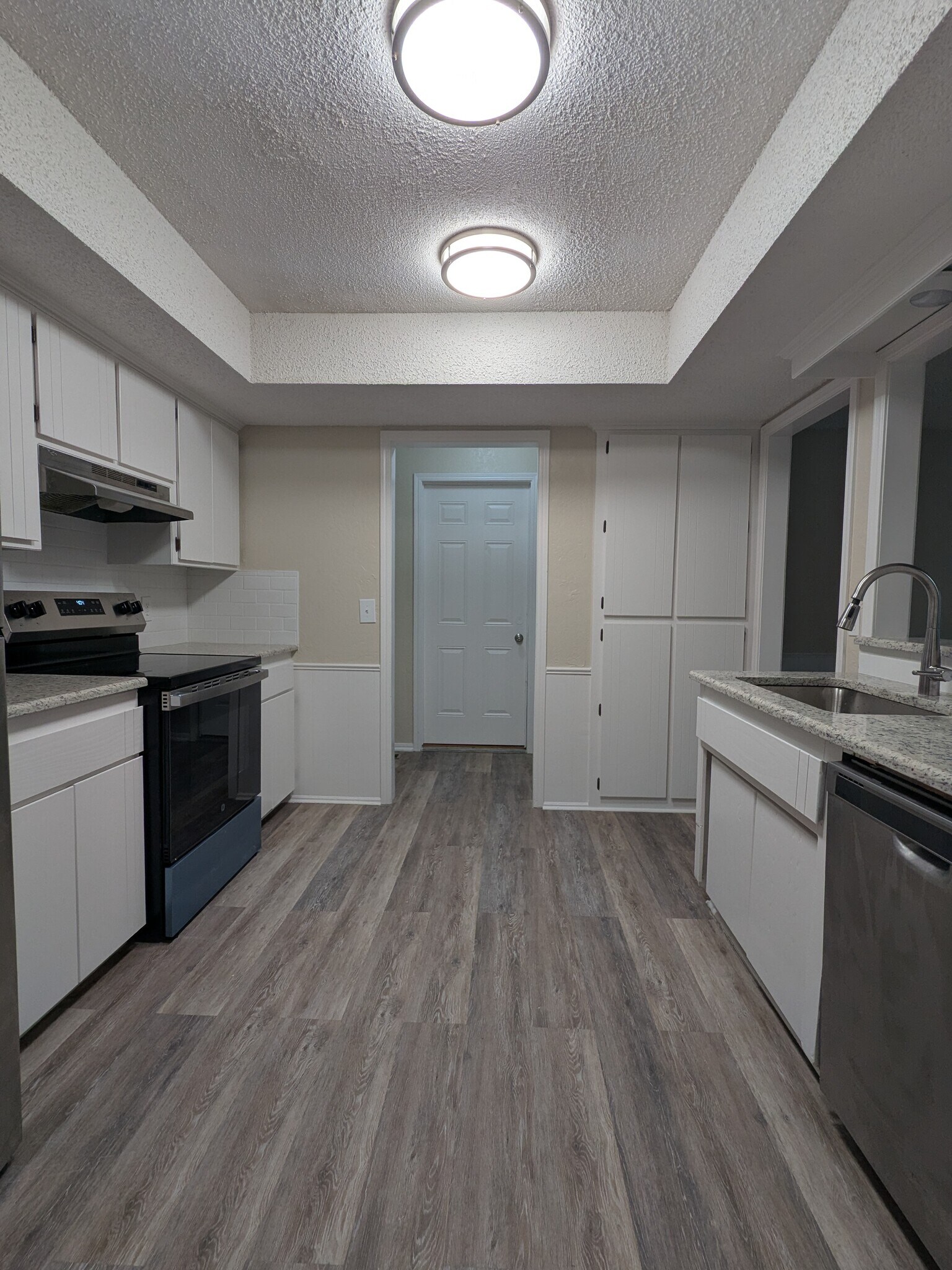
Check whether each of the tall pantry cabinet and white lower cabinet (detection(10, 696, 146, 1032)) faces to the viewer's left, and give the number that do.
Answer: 0

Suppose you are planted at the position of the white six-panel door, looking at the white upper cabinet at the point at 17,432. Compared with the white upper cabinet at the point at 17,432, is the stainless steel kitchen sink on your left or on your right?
left

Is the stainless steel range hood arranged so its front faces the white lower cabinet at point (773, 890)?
yes

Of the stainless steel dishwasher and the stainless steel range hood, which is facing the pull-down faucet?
the stainless steel range hood

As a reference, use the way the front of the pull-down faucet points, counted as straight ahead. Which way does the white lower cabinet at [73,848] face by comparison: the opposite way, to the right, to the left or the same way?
the opposite way

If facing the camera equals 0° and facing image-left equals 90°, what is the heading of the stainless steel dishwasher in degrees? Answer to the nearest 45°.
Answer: approximately 45°

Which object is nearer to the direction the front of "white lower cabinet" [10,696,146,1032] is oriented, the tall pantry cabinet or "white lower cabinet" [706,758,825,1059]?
the white lower cabinet

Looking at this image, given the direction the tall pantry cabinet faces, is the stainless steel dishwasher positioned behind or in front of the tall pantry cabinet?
in front

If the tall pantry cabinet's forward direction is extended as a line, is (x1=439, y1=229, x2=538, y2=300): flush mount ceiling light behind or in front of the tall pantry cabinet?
in front

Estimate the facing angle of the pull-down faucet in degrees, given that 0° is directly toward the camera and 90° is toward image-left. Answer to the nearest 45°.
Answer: approximately 45°

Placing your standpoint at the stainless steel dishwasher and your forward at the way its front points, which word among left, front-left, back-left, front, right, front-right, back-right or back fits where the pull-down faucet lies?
back-right

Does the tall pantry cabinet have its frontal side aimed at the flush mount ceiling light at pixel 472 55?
yes

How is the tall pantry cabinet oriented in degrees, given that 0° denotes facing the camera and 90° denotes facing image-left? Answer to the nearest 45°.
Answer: approximately 0°

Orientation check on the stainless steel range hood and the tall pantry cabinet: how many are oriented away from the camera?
0

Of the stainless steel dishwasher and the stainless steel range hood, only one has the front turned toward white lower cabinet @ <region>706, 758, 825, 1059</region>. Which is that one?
the stainless steel range hood
